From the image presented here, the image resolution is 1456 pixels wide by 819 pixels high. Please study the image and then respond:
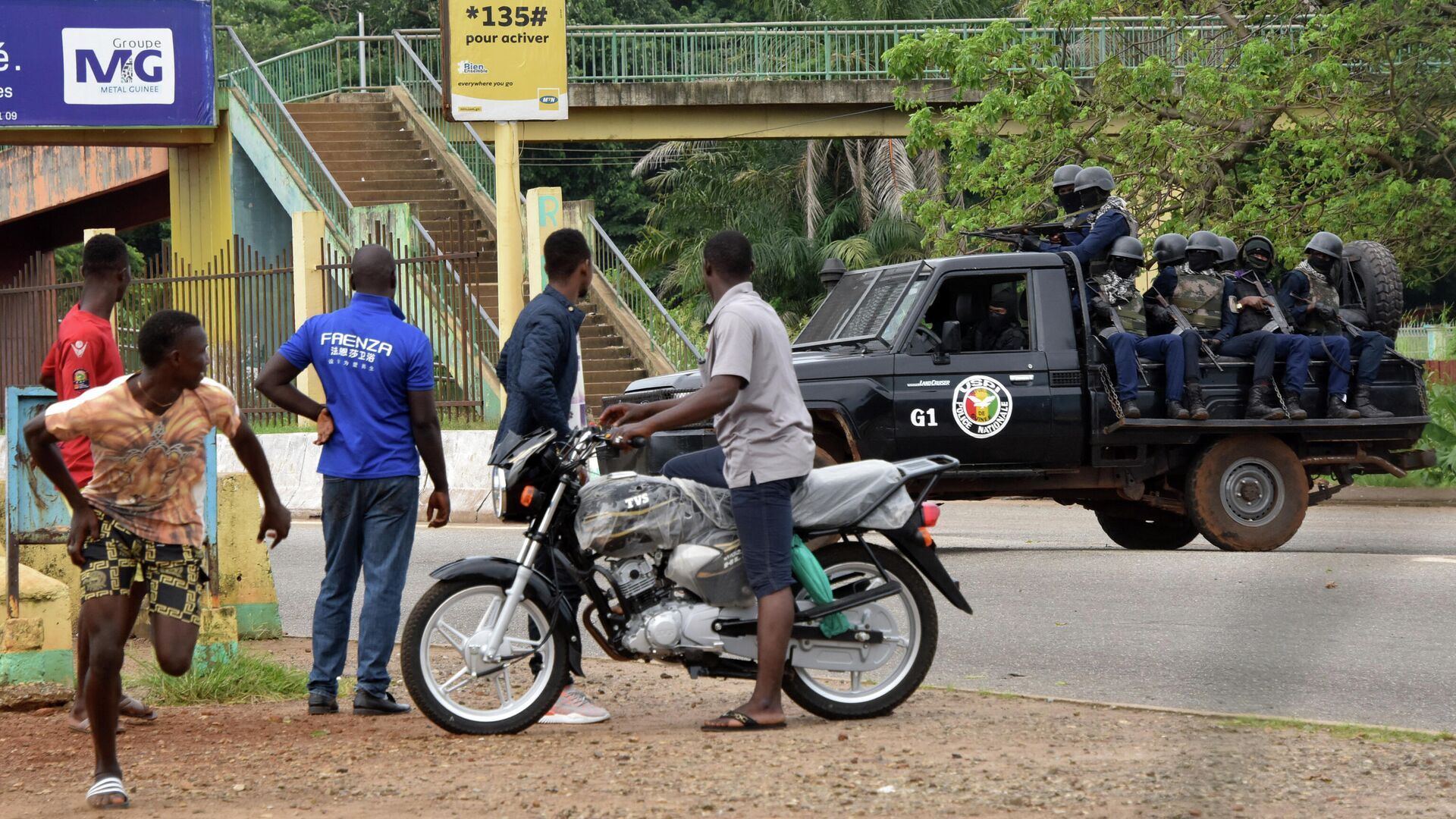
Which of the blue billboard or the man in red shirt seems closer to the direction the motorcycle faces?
the man in red shirt

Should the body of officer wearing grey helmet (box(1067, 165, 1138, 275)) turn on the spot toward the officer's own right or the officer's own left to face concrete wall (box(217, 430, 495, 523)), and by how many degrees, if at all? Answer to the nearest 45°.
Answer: approximately 45° to the officer's own right

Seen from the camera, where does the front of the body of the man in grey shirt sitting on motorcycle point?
to the viewer's left

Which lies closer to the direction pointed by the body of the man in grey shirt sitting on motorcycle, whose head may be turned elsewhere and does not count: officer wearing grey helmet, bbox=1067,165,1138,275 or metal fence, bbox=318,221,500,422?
the metal fence

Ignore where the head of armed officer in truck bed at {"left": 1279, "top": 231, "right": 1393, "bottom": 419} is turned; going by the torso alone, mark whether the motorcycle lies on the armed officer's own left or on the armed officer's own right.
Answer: on the armed officer's own right

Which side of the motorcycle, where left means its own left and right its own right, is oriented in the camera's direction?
left

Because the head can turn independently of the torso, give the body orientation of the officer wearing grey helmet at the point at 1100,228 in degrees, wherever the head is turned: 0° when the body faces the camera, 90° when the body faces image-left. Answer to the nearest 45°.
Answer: approximately 90°

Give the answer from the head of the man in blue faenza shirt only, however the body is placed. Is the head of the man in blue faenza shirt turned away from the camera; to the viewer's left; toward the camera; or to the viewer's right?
away from the camera

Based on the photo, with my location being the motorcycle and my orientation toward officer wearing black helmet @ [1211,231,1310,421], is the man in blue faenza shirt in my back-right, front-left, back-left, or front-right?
back-left
